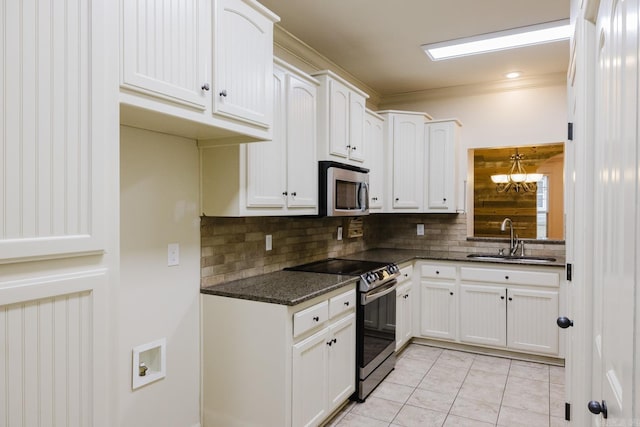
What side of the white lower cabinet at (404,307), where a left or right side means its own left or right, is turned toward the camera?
right

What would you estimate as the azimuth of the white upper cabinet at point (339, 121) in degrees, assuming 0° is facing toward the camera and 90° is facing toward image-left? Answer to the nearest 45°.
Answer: approximately 315°

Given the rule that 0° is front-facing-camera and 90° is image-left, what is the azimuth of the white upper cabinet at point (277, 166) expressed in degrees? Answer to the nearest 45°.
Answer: approximately 315°

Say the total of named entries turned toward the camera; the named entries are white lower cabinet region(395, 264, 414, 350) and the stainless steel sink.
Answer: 1

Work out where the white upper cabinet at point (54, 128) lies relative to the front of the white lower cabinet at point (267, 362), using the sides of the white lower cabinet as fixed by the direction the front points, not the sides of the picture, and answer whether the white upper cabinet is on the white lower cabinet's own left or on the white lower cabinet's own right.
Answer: on the white lower cabinet's own right

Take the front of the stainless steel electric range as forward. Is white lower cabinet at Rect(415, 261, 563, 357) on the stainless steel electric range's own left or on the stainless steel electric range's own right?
on the stainless steel electric range's own left
